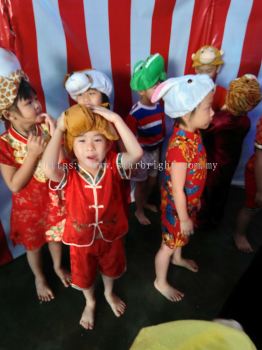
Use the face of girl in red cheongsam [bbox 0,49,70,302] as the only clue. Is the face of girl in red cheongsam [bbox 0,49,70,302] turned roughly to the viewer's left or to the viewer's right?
to the viewer's right

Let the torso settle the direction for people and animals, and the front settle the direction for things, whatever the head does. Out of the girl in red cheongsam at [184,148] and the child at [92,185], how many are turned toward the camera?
1

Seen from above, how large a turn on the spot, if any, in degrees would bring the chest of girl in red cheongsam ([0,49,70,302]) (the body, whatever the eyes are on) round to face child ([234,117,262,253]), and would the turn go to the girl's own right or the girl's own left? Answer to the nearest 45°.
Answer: approximately 45° to the girl's own left
